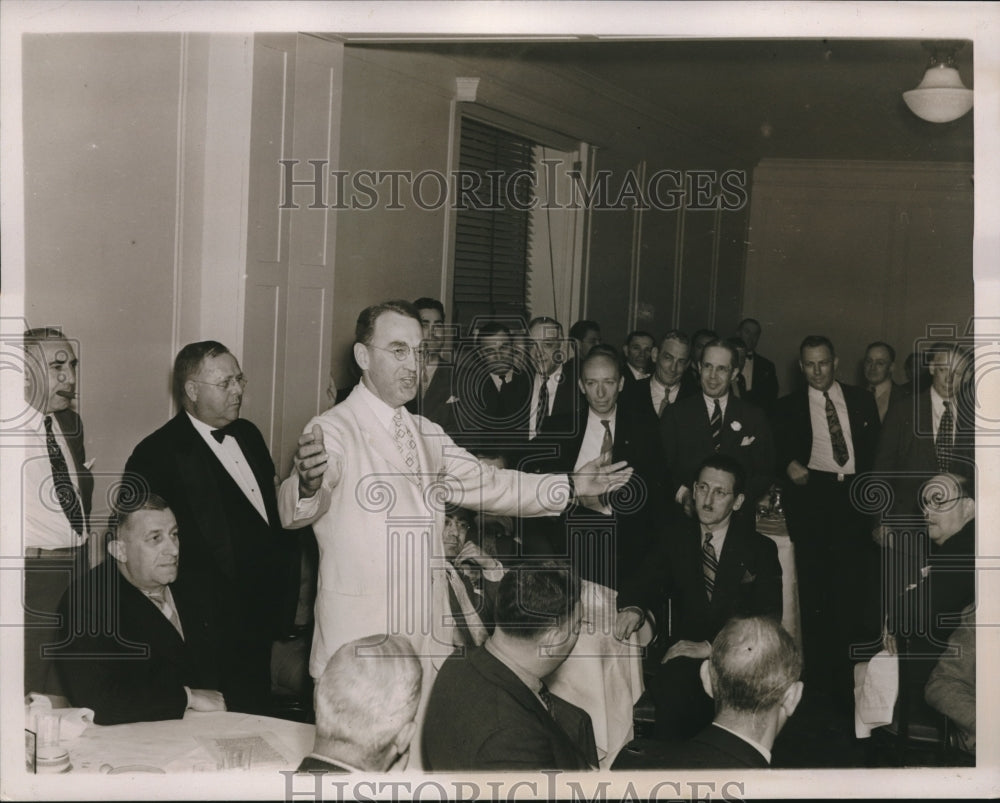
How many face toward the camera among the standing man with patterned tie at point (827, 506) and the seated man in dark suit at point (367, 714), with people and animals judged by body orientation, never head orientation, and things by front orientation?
1

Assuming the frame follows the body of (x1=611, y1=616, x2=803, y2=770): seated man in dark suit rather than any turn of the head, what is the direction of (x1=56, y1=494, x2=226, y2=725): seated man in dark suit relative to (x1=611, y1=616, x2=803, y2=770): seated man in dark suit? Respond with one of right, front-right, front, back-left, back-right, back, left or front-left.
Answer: back-left

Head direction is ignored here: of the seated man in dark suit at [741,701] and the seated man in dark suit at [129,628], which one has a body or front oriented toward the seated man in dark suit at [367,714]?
the seated man in dark suit at [129,628]

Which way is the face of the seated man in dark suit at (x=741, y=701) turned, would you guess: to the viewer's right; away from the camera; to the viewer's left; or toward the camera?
away from the camera

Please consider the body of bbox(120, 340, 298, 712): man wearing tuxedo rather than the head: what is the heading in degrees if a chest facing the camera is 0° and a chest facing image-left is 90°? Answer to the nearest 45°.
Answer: approximately 315°

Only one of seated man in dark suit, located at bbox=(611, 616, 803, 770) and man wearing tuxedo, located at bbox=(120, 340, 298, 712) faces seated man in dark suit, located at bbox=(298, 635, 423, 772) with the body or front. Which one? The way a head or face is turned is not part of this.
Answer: the man wearing tuxedo

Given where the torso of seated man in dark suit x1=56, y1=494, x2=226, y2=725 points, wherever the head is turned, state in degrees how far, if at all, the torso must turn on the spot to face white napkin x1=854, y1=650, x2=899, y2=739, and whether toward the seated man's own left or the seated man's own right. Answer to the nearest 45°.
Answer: approximately 45° to the seated man's own left

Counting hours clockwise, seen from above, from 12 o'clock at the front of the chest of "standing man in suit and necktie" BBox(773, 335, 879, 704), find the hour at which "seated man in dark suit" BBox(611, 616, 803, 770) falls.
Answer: The seated man in dark suit is roughly at 1 o'clock from the standing man in suit and necktie.

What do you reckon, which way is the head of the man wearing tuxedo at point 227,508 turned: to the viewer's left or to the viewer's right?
to the viewer's right

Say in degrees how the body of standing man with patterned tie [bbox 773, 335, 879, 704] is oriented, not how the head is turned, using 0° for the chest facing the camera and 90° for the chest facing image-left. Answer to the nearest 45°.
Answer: approximately 0°

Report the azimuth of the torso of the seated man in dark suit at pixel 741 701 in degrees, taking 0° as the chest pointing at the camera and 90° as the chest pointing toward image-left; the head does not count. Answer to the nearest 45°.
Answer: approximately 225°
